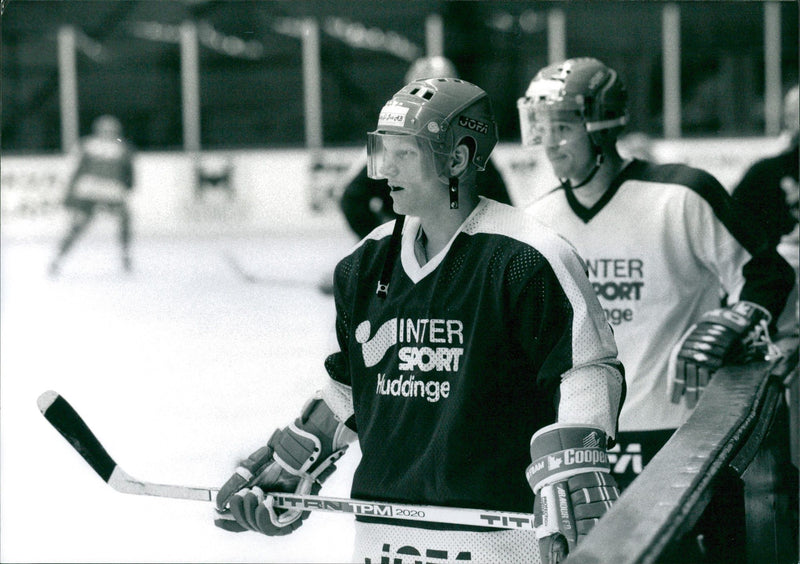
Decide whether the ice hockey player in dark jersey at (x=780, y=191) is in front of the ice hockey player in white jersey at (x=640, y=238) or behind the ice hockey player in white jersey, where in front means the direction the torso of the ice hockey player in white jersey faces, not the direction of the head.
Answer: behind

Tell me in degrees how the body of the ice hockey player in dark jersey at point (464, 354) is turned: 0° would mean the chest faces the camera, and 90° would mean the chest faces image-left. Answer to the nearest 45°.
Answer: approximately 45°

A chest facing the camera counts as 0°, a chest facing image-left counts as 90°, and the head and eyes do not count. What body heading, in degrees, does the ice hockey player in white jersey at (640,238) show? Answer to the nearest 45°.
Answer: approximately 45°

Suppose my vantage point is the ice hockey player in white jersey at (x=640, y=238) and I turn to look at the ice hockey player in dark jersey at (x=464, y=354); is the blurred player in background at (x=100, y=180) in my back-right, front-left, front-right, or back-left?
back-right

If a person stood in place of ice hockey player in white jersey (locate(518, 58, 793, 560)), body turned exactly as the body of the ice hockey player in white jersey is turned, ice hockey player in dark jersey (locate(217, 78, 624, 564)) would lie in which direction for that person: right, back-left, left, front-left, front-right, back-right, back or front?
front-left
